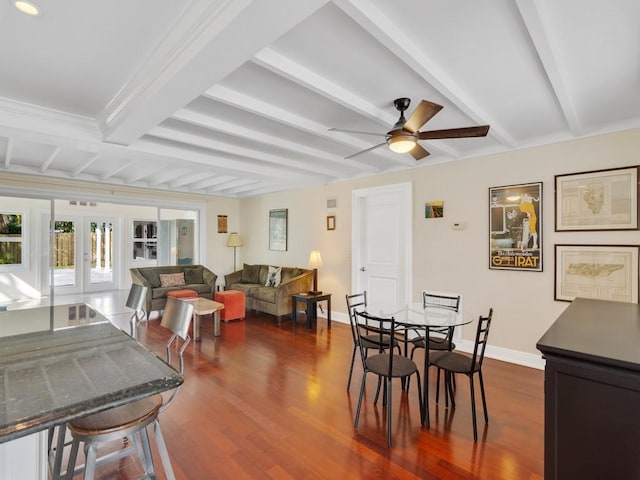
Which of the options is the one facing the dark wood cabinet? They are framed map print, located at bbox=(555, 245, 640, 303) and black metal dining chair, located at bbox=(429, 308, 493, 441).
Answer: the framed map print

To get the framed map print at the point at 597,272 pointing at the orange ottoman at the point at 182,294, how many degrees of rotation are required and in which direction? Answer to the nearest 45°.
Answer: approximately 90° to its right

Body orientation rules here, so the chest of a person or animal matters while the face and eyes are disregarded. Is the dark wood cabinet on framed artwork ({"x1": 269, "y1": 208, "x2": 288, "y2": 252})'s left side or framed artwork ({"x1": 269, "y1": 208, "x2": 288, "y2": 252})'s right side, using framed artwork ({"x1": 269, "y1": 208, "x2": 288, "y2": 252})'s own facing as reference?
on its left

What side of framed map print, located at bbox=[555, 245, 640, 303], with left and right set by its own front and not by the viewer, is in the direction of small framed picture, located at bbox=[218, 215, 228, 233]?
right

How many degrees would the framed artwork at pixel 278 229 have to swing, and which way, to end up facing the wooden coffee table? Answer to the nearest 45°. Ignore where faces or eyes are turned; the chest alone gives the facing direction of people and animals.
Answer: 0° — it already faces it

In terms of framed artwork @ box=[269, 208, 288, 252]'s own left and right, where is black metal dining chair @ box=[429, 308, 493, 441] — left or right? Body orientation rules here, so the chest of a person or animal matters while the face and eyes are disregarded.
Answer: on its left

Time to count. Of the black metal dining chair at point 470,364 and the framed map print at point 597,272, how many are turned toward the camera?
1

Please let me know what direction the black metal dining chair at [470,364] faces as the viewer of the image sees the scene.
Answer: facing away from the viewer and to the left of the viewer

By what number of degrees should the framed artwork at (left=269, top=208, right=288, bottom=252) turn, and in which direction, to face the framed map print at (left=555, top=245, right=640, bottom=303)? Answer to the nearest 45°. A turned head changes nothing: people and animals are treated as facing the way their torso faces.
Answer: approximately 90° to its left

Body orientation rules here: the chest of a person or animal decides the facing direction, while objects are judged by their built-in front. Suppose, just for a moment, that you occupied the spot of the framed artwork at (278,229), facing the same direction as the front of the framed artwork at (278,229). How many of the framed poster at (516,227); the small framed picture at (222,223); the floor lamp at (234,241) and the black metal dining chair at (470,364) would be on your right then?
2
